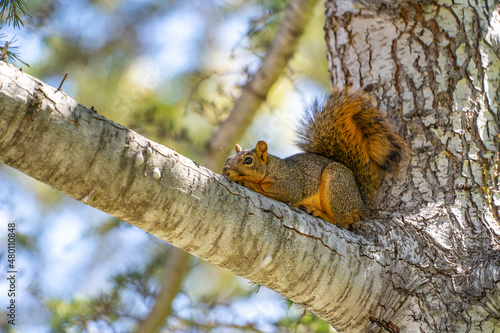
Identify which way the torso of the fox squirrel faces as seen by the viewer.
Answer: to the viewer's left
